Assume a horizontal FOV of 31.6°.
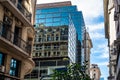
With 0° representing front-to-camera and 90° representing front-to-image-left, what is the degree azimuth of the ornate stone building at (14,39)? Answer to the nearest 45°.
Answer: approximately 315°
